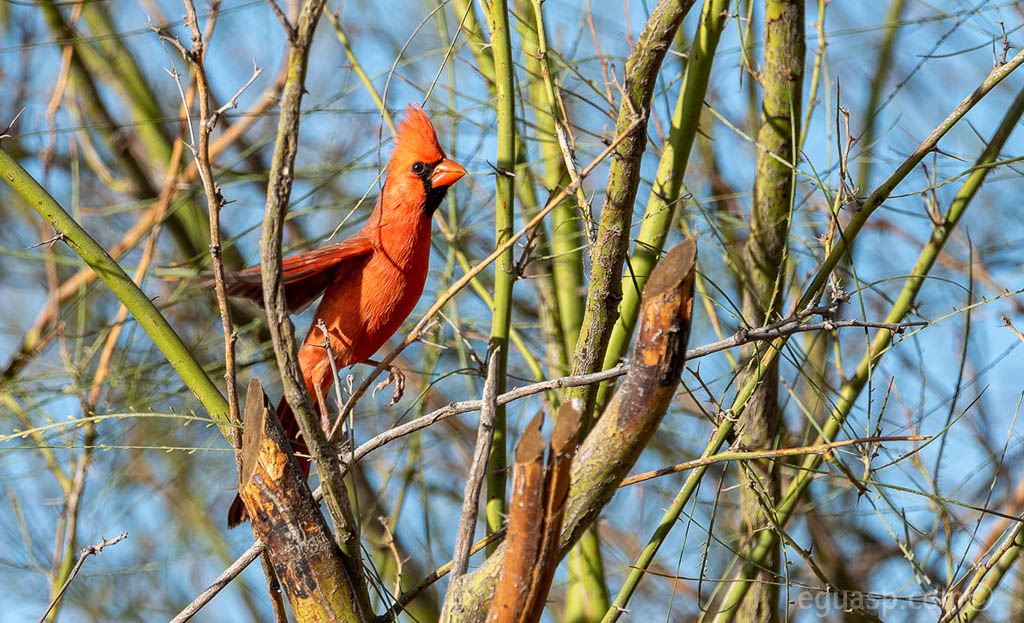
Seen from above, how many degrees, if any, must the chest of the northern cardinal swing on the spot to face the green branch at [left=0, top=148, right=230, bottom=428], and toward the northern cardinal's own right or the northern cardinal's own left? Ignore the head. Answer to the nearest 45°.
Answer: approximately 135° to the northern cardinal's own right

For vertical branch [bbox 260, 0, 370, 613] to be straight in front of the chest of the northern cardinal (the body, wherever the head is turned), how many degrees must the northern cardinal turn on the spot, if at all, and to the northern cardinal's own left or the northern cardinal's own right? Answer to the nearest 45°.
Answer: approximately 90° to the northern cardinal's own right

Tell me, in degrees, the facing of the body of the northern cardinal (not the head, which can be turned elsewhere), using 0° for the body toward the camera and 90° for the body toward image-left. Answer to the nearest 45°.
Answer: approximately 270°

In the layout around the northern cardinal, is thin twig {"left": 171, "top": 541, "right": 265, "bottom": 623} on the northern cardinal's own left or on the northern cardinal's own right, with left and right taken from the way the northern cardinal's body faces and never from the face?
on the northern cardinal's own right

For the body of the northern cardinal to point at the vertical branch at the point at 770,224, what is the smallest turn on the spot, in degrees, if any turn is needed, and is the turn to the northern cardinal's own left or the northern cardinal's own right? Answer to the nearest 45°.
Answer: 0° — it already faces it

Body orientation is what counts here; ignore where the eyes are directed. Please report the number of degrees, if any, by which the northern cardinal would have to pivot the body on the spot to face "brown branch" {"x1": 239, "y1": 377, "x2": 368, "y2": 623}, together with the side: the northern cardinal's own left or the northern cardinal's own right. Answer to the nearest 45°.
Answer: approximately 90° to the northern cardinal's own right

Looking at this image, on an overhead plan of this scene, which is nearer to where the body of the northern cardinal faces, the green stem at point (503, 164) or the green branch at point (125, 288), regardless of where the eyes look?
the green stem

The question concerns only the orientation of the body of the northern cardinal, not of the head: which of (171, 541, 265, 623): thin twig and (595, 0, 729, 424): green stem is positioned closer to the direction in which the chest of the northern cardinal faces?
the green stem
